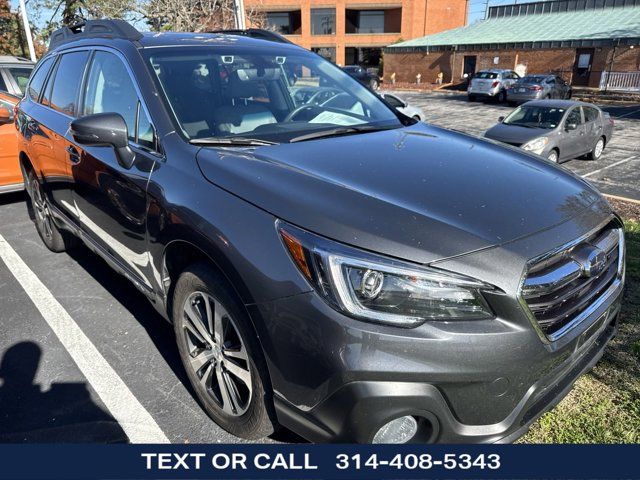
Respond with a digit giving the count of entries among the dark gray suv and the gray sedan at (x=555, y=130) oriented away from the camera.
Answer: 0

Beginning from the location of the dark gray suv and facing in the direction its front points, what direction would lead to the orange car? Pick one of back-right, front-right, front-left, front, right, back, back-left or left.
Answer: back

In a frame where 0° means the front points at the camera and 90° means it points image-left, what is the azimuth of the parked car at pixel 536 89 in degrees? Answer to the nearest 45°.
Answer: approximately 225°

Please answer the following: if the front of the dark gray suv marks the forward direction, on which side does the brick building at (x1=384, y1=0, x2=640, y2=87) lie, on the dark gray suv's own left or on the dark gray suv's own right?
on the dark gray suv's own left

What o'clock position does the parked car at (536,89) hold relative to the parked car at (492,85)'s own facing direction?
the parked car at (536,89) is roughly at 3 o'clock from the parked car at (492,85).

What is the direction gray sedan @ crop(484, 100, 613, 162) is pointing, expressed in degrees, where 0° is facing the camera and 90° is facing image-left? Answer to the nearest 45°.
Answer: approximately 45°

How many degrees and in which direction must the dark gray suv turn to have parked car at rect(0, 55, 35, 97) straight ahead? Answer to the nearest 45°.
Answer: approximately 180°

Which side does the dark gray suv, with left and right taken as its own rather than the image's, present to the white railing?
left

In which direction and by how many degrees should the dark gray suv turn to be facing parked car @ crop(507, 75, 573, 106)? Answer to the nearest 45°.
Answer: approximately 90° to its left

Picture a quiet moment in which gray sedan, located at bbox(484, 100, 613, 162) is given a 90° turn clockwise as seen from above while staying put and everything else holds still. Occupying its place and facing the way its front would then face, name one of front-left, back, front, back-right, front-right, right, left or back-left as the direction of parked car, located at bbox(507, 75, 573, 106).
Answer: front-right

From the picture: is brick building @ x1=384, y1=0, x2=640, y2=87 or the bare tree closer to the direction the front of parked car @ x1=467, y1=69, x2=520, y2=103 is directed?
the brick building

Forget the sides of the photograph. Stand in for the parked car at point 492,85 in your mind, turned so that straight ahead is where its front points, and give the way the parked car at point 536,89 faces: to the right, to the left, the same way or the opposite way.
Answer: the same way

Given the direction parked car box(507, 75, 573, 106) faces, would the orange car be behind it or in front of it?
behind

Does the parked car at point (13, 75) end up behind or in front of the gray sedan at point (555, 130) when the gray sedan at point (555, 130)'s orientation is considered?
in front

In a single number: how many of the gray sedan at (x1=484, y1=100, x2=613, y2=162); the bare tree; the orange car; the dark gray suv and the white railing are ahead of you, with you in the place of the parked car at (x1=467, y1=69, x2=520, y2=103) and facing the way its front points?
1

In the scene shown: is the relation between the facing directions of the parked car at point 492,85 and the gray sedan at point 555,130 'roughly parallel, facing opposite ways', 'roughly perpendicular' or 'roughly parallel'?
roughly parallel, facing opposite ways

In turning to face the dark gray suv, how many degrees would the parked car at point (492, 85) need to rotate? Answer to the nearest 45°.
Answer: approximately 135° to its right

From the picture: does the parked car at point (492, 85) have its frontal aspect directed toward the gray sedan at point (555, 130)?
no

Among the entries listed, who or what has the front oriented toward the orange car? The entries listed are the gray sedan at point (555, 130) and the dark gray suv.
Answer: the gray sedan
